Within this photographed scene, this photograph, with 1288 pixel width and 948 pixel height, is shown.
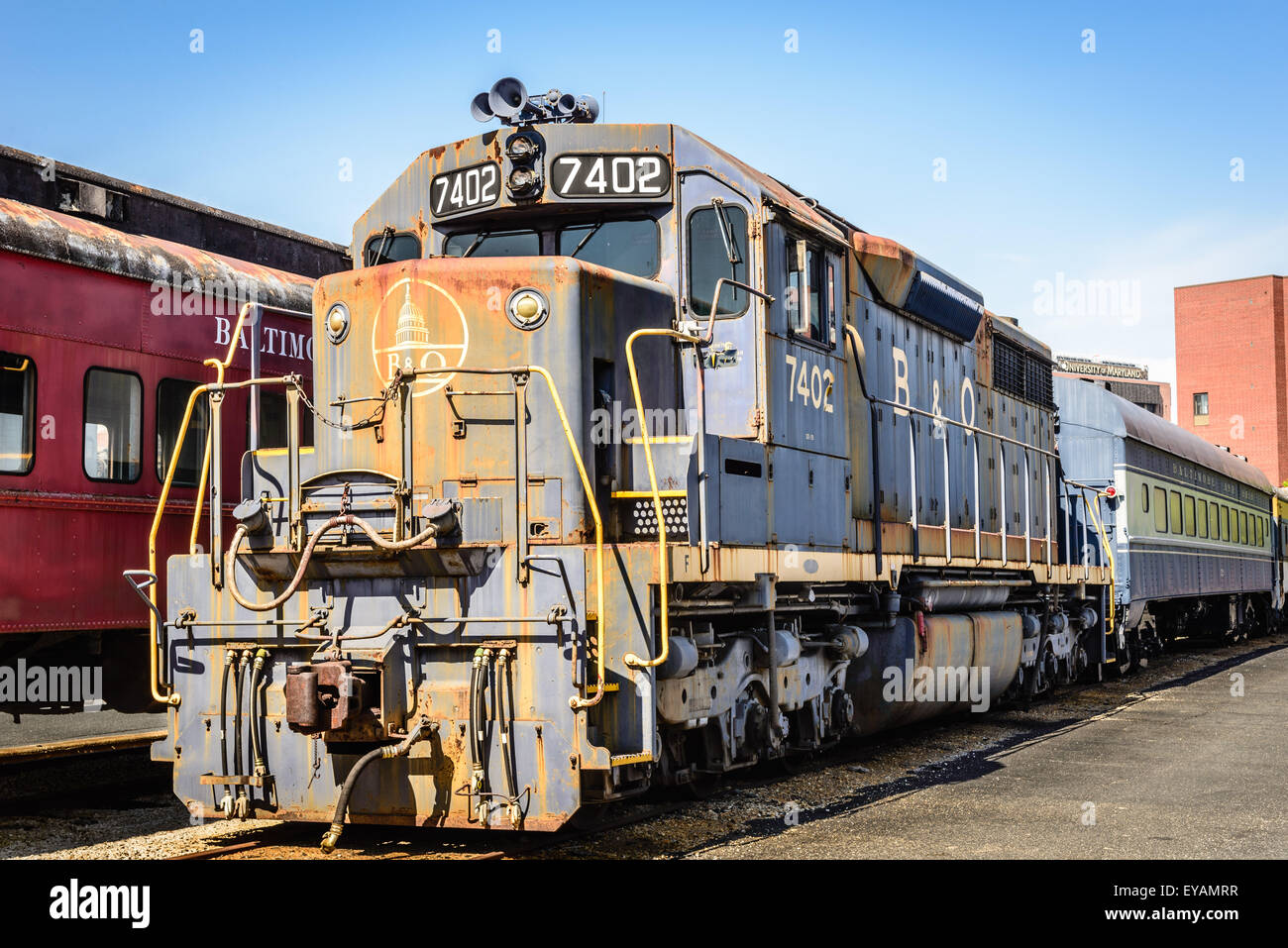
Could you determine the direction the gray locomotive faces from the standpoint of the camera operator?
facing the viewer and to the left of the viewer

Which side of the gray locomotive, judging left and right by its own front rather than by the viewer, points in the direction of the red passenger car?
right

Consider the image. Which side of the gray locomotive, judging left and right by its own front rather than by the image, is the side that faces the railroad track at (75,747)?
right
